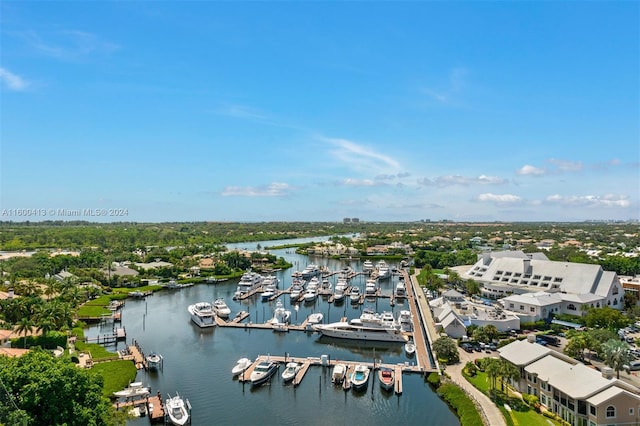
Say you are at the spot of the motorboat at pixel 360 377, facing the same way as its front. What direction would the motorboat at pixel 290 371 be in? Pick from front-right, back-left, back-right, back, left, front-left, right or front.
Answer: right

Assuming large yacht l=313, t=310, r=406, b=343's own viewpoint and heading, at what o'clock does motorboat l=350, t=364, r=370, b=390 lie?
The motorboat is roughly at 9 o'clock from the large yacht.

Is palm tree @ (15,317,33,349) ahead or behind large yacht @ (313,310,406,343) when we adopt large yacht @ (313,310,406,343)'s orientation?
ahead

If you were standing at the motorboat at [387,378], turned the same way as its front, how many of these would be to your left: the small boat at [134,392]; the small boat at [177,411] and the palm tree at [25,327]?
0

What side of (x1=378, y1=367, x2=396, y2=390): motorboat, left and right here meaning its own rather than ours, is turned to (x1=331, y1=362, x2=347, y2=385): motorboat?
right

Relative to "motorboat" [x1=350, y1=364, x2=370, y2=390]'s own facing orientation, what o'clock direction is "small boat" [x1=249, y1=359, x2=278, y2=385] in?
The small boat is roughly at 3 o'clock from the motorboat.

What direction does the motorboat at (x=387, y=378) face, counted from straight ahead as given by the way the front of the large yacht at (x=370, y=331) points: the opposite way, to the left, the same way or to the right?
to the left

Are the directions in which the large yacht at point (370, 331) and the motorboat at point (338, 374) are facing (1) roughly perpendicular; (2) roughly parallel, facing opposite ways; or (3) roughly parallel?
roughly perpendicular

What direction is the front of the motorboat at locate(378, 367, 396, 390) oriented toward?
toward the camera

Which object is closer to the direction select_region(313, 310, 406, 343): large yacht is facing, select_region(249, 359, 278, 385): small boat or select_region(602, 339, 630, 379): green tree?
the small boat

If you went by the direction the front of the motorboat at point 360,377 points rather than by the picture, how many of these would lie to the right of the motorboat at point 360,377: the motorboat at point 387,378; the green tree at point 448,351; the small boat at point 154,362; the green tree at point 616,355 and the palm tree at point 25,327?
2

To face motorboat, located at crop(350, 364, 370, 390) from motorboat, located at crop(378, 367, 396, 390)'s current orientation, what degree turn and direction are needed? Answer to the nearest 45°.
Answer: approximately 90° to its right

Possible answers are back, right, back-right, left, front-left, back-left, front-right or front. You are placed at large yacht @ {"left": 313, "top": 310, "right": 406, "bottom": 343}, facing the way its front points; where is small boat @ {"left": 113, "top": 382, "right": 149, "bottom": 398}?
front-left

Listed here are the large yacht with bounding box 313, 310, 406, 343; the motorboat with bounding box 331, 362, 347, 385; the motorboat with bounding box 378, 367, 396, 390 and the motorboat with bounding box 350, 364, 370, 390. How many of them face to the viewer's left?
1

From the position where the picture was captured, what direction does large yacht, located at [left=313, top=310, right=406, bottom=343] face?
facing to the left of the viewer
